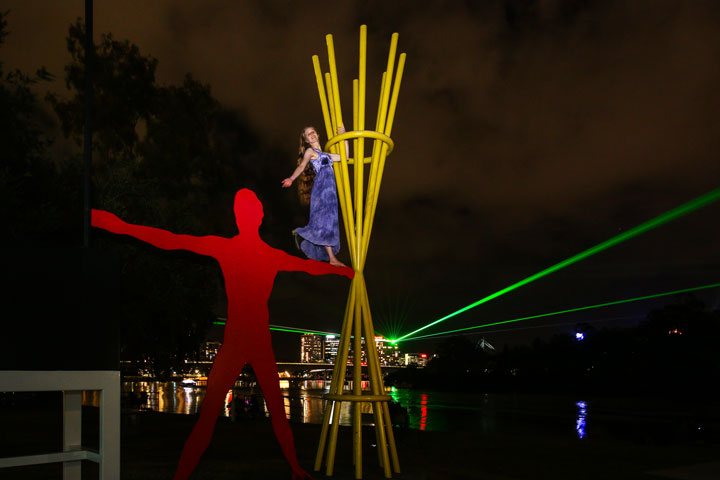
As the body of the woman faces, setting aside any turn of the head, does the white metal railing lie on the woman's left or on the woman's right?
on the woman's right

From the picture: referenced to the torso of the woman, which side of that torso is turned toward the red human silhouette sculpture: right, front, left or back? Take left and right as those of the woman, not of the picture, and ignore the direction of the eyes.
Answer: right

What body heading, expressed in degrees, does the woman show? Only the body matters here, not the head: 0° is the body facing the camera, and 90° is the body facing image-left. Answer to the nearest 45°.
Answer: approximately 315°
